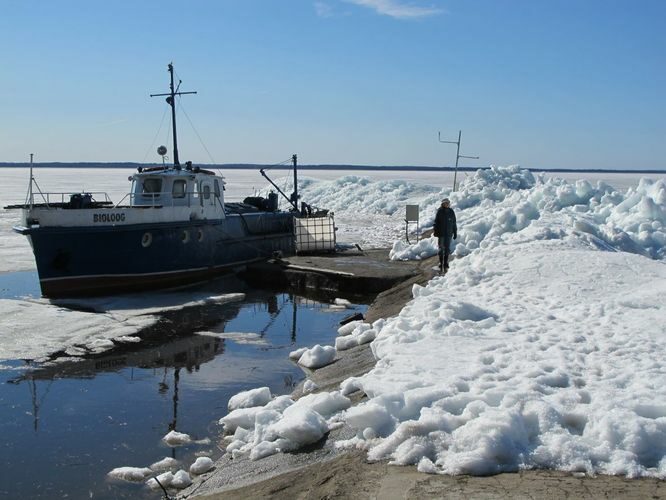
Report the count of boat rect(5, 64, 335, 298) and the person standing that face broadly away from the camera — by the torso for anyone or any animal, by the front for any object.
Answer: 0

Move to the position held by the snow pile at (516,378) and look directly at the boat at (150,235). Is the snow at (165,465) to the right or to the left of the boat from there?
left

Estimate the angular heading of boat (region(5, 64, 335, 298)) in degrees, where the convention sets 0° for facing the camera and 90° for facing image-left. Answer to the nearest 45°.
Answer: approximately 45°

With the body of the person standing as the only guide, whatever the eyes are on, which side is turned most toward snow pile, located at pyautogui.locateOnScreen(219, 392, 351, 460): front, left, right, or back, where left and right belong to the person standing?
front

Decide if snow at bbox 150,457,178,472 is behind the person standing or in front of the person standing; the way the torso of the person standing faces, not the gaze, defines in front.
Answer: in front

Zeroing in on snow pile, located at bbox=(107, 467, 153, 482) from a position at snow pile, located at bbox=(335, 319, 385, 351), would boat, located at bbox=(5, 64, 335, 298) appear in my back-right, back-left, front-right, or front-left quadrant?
back-right

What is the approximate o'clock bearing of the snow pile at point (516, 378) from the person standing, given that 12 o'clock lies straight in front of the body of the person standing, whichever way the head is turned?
The snow pile is roughly at 12 o'clock from the person standing.

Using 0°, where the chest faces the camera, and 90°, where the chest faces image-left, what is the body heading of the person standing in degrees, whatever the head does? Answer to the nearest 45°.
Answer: approximately 0°

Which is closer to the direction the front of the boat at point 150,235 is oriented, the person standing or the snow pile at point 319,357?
the snow pile
